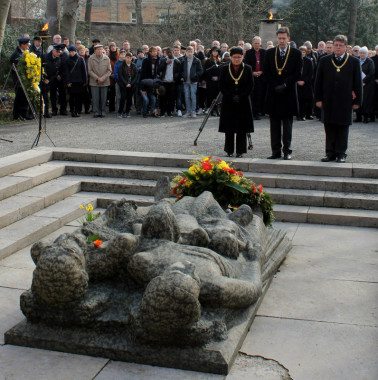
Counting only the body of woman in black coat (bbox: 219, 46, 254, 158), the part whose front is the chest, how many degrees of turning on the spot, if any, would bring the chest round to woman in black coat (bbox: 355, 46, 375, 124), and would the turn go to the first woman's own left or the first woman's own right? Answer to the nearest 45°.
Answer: approximately 135° to the first woman's own left

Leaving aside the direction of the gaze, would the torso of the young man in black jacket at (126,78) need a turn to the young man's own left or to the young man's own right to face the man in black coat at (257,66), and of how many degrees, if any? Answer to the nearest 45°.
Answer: approximately 90° to the young man's own left

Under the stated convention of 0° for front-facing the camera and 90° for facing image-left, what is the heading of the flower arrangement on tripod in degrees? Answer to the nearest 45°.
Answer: approximately 315°

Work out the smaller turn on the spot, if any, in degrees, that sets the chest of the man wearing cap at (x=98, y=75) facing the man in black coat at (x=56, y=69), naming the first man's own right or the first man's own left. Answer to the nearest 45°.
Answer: approximately 90° to the first man's own right

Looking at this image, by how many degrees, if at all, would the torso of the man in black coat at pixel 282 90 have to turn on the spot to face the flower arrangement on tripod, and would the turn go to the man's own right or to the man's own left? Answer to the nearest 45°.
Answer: approximately 90° to the man's own right

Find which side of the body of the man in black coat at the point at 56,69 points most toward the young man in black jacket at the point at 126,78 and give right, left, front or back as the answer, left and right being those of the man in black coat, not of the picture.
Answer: left

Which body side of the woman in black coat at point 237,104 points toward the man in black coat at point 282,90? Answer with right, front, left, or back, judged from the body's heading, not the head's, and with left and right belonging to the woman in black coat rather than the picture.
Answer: left
